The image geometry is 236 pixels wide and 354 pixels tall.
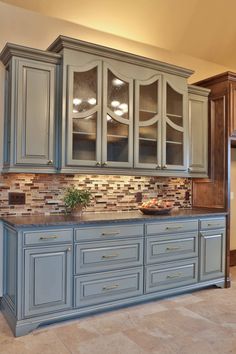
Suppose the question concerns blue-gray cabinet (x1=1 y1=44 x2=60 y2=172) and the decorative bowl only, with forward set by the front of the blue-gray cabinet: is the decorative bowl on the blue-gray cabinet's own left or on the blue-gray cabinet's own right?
on the blue-gray cabinet's own left

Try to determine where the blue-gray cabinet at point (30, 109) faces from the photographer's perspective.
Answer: facing the viewer and to the right of the viewer

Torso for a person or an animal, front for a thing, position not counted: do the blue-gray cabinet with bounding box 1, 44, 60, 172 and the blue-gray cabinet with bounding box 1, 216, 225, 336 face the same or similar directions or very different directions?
same or similar directions

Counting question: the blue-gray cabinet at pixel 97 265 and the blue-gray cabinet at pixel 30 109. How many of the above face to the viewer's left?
0

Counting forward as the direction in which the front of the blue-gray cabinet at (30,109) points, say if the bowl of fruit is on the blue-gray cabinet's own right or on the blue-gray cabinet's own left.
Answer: on the blue-gray cabinet's own left
